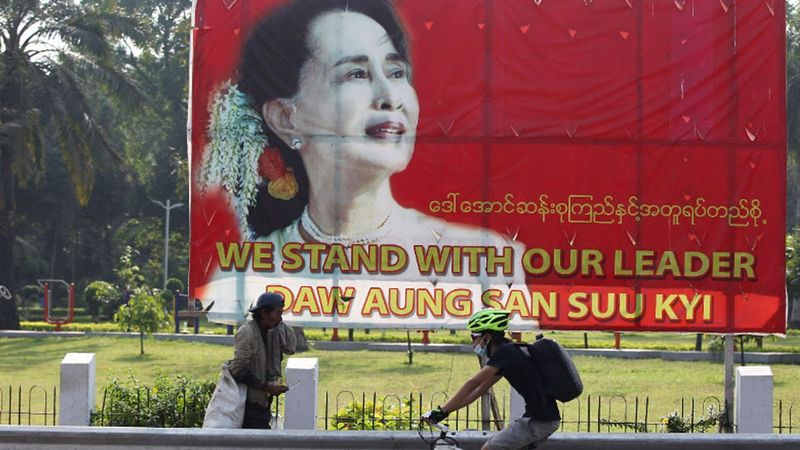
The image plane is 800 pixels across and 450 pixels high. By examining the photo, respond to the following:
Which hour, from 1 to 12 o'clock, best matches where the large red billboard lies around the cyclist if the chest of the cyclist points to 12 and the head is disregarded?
The large red billboard is roughly at 3 o'clock from the cyclist.

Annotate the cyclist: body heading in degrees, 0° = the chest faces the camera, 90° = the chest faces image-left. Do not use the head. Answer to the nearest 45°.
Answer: approximately 90°

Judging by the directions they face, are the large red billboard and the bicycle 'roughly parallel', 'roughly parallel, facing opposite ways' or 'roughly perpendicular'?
roughly perpendicular

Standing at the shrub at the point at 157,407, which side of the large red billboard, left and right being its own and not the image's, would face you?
right

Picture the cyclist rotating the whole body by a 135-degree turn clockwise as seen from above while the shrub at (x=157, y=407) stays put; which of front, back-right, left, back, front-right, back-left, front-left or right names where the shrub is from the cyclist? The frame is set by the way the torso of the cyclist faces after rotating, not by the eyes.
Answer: left

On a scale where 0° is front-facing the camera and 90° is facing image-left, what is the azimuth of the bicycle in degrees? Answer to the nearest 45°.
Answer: approximately 90°

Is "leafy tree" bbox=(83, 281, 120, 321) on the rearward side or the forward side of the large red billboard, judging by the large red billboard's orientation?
on the rearward side

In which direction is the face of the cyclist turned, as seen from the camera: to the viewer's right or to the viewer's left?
to the viewer's left

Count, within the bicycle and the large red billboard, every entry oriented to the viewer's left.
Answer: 1

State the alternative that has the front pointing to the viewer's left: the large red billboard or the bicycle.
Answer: the bicycle

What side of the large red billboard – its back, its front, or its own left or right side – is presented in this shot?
front

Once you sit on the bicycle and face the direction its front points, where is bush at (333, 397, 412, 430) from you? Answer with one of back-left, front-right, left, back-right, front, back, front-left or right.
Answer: right

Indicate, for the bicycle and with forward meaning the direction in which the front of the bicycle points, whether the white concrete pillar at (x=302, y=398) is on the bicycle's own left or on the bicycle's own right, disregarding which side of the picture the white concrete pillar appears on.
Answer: on the bicycle's own right

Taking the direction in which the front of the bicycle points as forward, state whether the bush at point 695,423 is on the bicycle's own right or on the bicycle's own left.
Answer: on the bicycle's own right

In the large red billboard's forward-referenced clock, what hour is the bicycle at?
The bicycle is roughly at 12 o'clock from the large red billboard.
